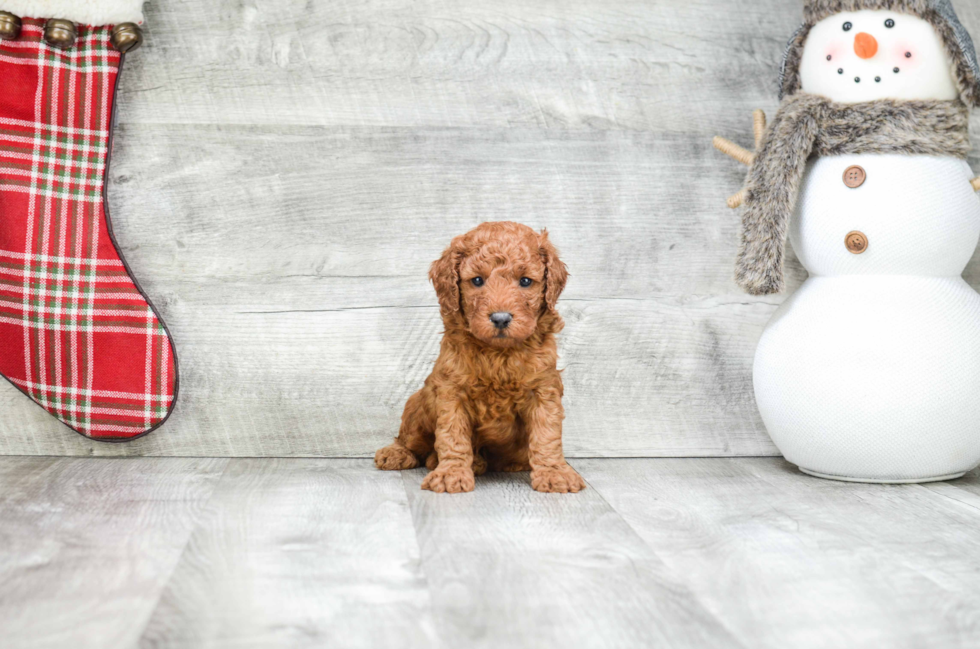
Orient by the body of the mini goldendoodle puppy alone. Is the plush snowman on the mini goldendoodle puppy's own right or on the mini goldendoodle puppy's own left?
on the mini goldendoodle puppy's own left

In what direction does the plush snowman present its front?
toward the camera

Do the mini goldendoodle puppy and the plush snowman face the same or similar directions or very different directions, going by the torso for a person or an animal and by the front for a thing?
same or similar directions

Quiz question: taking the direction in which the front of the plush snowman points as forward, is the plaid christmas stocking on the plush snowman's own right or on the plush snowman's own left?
on the plush snowman's own right

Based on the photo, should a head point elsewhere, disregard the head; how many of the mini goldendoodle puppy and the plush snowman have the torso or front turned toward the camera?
2

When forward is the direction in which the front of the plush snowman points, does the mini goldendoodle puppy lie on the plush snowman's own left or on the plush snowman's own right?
on the plush snowman's own right

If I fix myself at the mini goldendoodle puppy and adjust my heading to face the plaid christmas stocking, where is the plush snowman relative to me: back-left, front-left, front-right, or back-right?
back-right

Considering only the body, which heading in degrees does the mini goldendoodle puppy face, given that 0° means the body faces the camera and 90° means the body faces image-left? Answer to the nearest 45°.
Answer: approximately 0°
